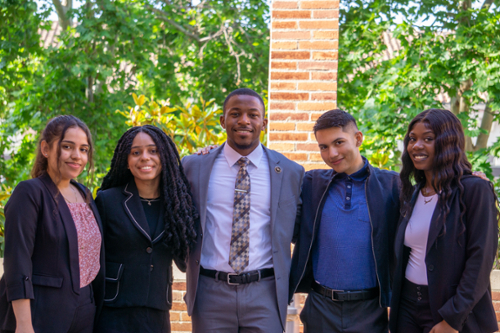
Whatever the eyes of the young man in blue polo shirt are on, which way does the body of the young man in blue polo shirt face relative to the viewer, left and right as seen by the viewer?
facing the viewer

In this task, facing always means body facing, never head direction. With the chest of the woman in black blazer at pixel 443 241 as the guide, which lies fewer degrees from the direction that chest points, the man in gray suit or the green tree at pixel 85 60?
the man in gray suit

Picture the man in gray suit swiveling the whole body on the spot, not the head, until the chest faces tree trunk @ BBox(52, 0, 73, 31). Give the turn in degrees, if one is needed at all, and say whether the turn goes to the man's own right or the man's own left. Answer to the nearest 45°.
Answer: approximately 135° to the man's own right

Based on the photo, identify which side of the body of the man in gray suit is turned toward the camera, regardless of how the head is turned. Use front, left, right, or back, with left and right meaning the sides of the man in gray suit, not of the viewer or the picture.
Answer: front

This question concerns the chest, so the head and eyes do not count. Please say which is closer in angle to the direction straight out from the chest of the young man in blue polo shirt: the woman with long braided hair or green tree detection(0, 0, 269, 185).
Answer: the woman with long braided hair

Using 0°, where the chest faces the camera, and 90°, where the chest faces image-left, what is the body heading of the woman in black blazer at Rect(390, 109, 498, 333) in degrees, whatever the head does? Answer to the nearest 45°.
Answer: approximately 45°

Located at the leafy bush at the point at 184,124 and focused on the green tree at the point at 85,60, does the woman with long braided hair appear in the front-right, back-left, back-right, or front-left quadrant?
back-left

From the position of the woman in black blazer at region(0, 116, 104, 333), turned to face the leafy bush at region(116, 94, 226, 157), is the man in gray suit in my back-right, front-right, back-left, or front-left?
front-right

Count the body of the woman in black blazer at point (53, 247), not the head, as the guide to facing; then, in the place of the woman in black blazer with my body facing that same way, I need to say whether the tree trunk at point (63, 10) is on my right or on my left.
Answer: on my left

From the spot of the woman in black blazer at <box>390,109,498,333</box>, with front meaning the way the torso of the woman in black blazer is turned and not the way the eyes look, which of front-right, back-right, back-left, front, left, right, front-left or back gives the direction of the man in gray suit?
front-right

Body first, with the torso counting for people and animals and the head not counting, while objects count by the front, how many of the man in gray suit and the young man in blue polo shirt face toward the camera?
2

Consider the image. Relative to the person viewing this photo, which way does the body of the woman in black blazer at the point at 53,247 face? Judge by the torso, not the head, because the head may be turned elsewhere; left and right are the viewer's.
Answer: facing the viewer and to the right of the viewer
